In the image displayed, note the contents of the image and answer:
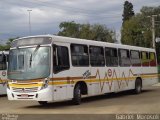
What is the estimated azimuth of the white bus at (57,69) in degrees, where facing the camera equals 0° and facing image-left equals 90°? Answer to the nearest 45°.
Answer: approximately 45°

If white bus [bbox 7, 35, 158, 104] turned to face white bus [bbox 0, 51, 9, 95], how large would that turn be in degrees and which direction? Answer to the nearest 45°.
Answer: approximately 90° to its right
